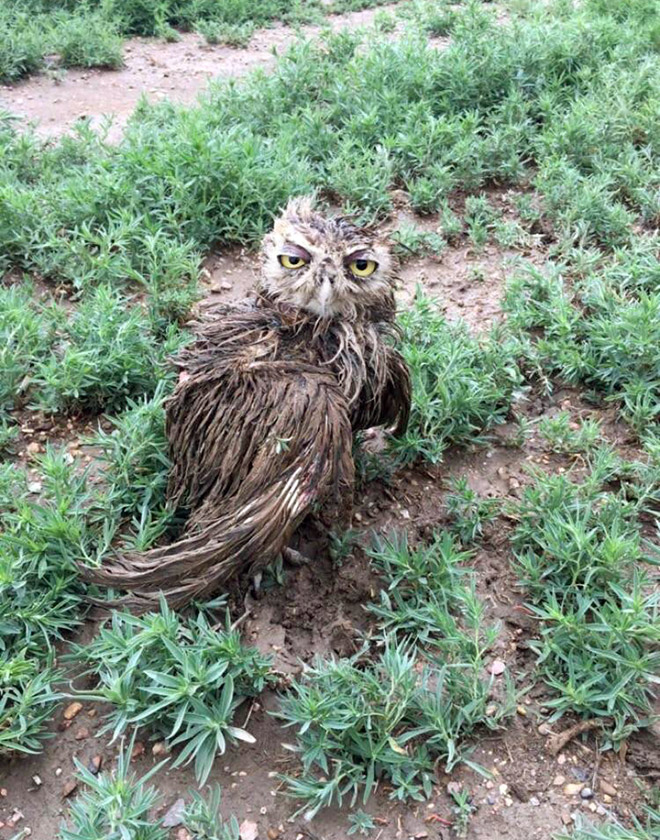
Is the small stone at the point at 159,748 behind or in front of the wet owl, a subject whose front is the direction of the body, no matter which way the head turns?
behind

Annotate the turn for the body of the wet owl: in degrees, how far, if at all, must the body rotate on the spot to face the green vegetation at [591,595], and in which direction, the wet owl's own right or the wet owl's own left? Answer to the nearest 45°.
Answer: approximately 45° to the wet owl's own right

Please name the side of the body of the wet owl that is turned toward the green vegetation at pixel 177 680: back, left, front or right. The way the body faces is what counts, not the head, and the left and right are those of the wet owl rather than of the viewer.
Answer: back

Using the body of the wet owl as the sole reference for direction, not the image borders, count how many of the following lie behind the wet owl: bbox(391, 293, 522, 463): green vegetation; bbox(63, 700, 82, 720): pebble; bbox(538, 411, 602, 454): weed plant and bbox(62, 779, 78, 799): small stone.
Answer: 2

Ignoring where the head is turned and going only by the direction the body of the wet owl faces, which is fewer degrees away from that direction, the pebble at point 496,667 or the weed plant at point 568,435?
the weed plant

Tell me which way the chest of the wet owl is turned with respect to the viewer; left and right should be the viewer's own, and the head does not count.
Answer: facing away from the viewer and to the right of the viewer

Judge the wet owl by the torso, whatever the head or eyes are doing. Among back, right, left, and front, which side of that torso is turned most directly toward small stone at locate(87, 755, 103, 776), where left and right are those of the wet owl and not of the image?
back

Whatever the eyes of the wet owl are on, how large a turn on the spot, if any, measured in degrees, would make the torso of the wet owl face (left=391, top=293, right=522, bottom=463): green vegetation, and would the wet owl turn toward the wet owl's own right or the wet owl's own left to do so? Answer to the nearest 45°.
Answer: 0° — it already faces it

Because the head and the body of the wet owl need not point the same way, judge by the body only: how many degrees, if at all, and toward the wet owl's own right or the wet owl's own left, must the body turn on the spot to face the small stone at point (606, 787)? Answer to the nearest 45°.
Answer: approximately 90° to the wet owl's own right

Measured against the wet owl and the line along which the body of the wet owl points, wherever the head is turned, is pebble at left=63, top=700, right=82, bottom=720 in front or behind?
behind

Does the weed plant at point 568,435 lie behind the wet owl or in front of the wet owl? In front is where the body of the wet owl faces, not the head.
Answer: in front

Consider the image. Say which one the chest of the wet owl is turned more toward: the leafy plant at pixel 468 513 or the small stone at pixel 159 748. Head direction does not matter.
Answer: the leafy plant

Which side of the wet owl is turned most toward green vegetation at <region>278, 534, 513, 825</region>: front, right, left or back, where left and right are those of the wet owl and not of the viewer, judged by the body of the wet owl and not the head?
right
